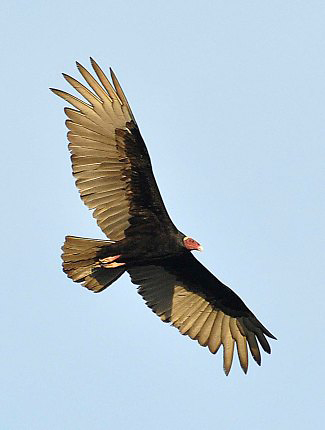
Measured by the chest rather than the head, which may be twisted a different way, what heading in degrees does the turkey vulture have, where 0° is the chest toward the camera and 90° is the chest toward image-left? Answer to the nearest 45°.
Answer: approximately 270°
